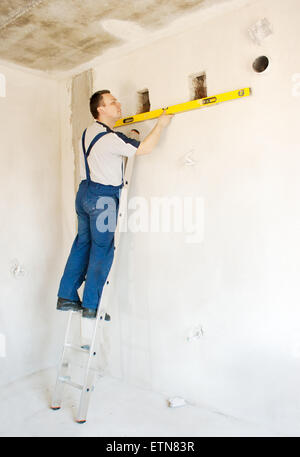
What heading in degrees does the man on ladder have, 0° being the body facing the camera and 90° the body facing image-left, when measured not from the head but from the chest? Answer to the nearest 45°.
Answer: approximately 225°
